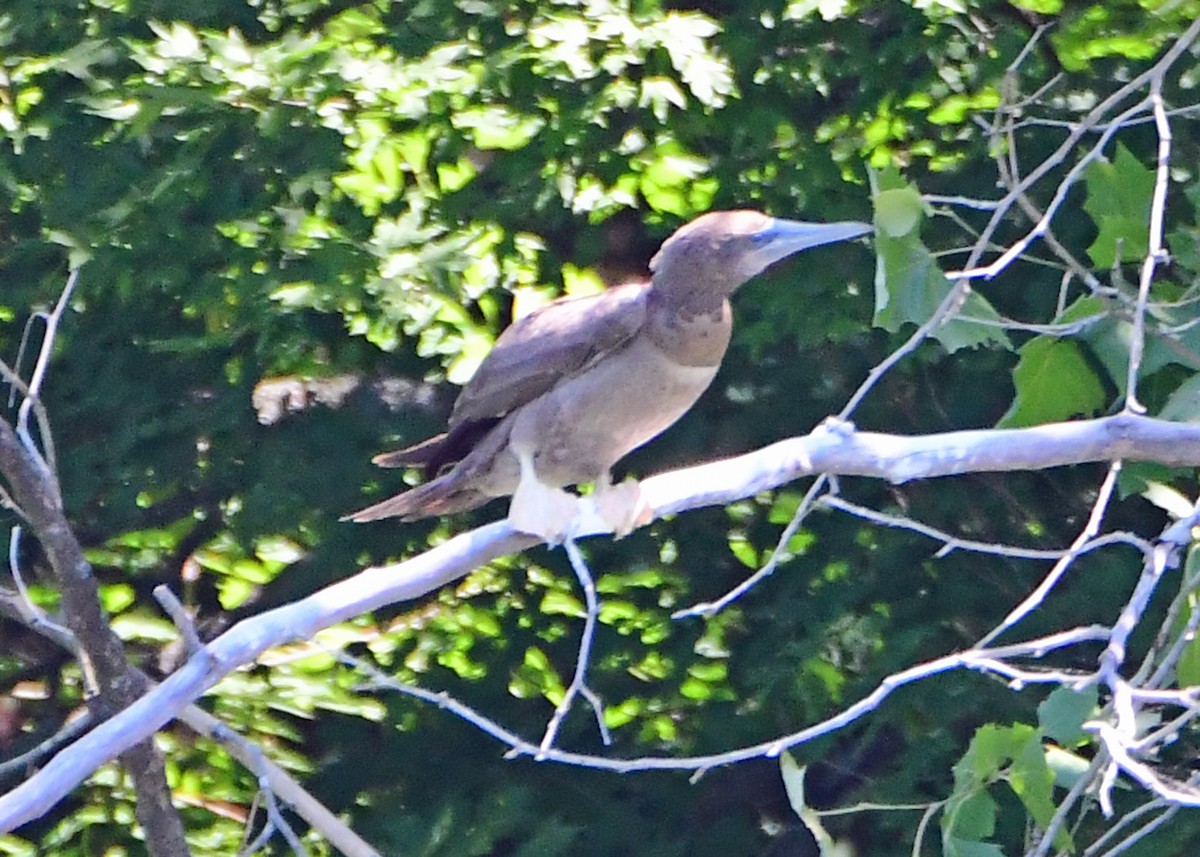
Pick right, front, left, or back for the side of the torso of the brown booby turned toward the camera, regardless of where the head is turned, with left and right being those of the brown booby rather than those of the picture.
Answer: right
